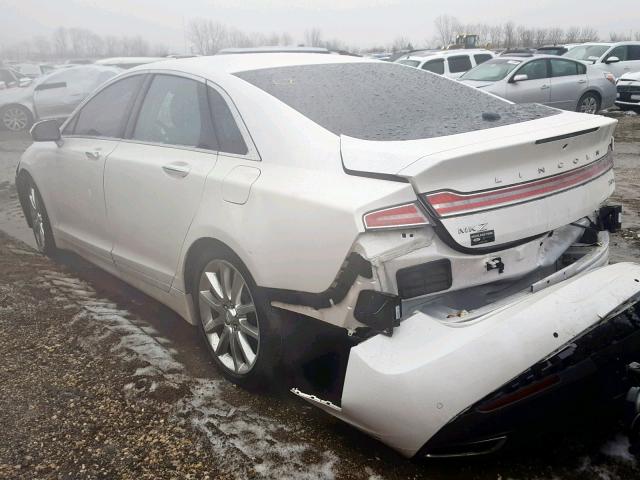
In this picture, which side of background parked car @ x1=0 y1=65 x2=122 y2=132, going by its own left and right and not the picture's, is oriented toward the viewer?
left

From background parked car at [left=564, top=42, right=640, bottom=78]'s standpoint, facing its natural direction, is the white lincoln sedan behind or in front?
in front

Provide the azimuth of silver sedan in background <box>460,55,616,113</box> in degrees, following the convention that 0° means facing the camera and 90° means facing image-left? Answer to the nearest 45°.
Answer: approximately 45°

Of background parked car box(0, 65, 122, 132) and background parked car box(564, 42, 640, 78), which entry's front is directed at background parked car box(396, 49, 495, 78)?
background parked car box(564, 42, 640, 78)

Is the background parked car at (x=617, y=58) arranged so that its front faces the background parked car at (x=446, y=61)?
yes

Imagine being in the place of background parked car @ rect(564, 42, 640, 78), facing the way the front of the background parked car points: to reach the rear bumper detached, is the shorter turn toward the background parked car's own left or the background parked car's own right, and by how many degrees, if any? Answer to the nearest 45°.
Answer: approximately 45° to the background parked car's own left

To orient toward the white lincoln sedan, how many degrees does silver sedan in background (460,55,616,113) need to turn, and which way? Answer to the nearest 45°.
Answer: approximately 45° to its left

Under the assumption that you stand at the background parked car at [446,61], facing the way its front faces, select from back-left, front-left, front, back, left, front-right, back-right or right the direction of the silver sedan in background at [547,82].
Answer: left

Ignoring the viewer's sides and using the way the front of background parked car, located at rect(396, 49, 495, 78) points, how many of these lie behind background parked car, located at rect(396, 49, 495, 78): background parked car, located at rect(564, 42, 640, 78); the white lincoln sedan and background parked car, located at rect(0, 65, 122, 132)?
1

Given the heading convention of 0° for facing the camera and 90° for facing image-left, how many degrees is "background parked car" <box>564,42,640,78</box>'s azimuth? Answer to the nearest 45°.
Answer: approximately 45°

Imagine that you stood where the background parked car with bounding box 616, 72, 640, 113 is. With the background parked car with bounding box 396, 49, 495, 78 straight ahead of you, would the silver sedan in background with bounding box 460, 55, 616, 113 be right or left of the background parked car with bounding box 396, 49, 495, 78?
left
